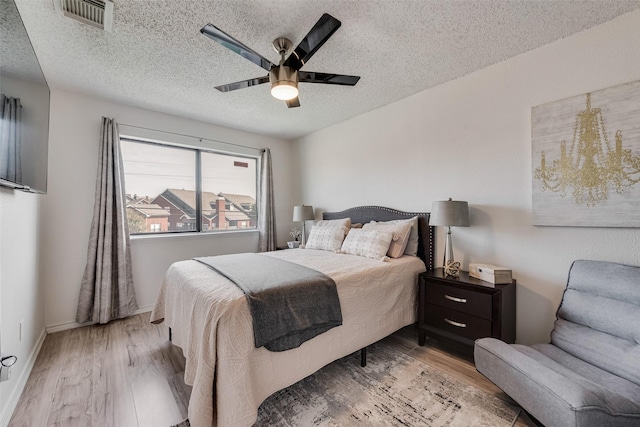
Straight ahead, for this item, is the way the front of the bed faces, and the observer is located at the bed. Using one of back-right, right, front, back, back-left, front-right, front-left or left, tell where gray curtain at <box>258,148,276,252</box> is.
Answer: back-right

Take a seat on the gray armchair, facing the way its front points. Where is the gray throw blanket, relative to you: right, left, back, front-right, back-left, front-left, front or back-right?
front

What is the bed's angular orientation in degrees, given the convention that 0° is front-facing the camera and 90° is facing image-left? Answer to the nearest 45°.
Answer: approximately 45°

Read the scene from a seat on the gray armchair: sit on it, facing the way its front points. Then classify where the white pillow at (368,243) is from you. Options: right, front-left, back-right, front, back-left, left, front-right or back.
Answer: front-right

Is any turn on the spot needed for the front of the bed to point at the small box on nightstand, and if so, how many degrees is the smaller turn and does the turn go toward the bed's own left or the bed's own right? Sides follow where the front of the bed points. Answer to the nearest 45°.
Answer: approximately 135° to the bed's own left

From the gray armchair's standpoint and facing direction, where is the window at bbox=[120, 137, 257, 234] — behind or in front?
in front

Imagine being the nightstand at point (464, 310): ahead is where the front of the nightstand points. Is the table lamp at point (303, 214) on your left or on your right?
on your right

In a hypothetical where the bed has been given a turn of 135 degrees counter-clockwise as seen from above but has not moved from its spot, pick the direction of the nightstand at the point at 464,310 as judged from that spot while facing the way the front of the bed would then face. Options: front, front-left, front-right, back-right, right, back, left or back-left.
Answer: front

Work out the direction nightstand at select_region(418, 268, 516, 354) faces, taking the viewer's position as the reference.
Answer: facing the viewer and to the left of the viewer

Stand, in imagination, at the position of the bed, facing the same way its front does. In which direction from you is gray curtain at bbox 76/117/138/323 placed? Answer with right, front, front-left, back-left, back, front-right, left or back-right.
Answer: right

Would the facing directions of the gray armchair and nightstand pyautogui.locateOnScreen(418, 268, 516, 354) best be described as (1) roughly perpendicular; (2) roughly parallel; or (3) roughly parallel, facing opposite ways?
roughly parallel
